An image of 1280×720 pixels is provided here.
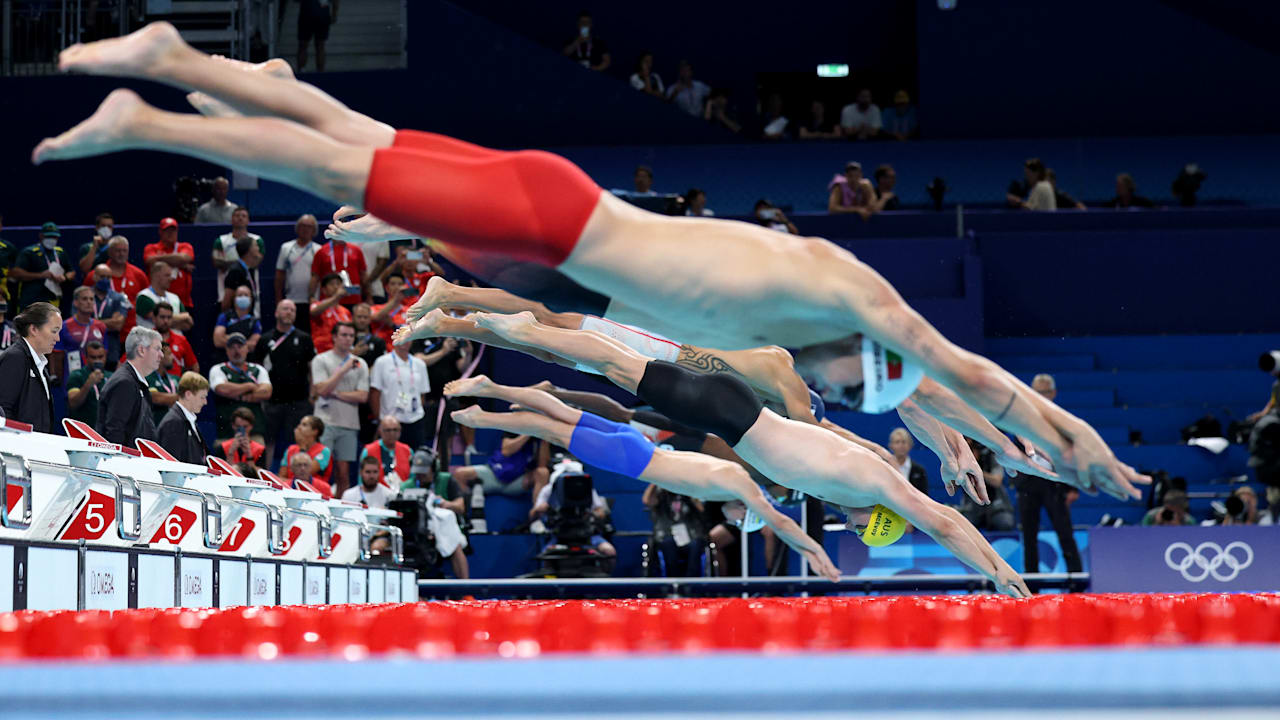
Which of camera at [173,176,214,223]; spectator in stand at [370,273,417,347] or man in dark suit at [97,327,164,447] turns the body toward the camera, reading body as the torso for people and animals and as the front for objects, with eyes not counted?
the spectator in stand

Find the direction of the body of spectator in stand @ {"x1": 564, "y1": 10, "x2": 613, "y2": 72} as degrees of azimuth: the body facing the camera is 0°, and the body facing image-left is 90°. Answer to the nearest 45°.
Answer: approximately 0°

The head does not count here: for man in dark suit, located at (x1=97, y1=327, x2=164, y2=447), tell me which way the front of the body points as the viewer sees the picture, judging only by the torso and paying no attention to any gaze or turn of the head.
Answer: to the viewer's right

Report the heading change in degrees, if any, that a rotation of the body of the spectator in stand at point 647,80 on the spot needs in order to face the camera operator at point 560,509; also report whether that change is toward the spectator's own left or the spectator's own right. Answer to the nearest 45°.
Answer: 0° — they already face them

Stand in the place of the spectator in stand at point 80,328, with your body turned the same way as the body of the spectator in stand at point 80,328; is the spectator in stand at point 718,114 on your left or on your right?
on your left

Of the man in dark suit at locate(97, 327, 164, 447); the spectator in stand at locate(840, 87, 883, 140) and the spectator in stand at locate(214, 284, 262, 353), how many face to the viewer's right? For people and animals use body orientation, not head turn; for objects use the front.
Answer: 1

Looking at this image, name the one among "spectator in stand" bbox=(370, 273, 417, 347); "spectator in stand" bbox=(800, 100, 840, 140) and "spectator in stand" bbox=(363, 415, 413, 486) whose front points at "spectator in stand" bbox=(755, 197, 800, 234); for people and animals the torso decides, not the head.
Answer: "spectator in stand" bbox=(800, 100, 840, 140)

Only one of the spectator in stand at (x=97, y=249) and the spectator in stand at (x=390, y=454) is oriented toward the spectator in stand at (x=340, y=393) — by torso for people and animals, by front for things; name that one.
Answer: the spectator in stand at (x=97, y=249)

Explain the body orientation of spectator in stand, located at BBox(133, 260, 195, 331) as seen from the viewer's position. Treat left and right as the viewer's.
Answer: facing the viewer and to the right of the viewer
